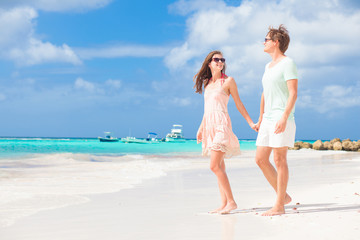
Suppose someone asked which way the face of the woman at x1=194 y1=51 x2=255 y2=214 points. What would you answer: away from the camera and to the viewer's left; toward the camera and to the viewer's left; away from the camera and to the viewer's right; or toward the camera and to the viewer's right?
toward the camera and to the viewer's right

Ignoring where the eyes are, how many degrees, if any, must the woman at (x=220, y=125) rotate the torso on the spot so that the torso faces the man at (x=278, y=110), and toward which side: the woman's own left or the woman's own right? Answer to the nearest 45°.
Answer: approximately 90° to the woman's own left

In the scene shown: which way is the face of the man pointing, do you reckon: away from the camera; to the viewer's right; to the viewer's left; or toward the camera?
to the viewer's left

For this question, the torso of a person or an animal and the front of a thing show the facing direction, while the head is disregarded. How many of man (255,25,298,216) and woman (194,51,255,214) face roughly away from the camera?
0

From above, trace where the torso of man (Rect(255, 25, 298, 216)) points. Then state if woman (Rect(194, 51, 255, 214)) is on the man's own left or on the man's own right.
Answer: on the man's own right

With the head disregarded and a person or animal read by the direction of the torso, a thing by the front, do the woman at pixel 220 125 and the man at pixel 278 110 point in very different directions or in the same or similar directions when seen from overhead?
same or similar directions

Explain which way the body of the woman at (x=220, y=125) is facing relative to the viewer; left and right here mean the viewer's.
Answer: facing the viewer and to the left of the viewer
